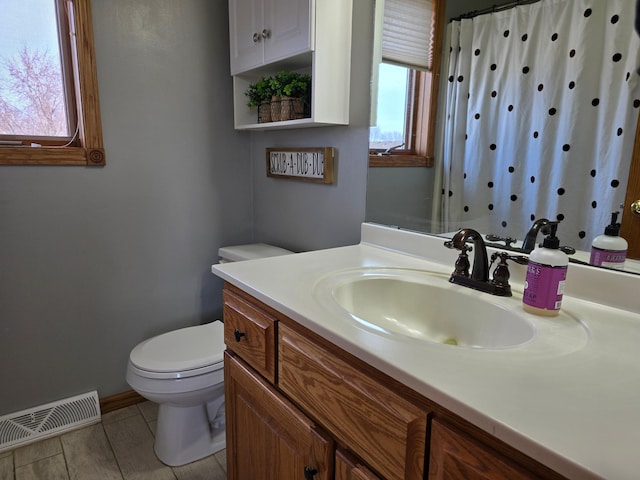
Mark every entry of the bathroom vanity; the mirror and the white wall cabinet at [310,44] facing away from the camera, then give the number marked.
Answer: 0

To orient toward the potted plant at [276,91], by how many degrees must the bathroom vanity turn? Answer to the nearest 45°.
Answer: approximately 90° to its right

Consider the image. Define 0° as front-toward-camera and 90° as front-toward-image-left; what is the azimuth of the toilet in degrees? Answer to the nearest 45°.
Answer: approximately 45°

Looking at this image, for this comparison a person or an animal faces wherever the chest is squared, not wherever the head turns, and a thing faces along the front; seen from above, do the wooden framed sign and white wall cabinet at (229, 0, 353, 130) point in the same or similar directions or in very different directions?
same or similar directions

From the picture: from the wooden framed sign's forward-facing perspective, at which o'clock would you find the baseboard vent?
The baseboard vent is roughly at 1 o'clock from the wooden framed sign.

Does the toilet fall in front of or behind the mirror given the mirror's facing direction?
in front

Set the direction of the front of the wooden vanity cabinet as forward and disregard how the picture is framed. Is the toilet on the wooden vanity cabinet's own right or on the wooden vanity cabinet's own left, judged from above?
on the wooden vanity cabinet's own right

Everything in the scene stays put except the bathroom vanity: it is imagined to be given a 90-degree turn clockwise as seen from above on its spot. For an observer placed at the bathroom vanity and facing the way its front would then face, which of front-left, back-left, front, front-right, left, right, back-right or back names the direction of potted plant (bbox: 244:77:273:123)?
front
